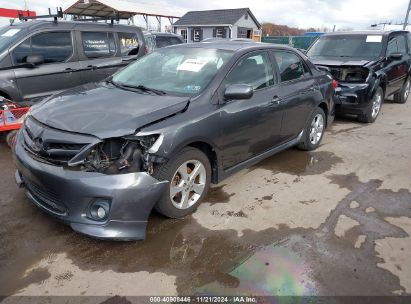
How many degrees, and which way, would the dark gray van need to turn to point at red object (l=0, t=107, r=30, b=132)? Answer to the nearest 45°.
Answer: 0° — it already faces it

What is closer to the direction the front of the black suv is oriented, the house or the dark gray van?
the dark gray van

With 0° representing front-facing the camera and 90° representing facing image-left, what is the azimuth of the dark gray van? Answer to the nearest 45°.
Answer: approximately 45°

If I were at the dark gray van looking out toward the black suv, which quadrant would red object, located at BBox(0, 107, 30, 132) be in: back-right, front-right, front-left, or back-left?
back-right

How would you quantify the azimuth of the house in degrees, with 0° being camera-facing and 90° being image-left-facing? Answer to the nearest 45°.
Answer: approximately 45°

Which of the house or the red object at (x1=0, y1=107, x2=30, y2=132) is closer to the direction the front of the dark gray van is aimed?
the red object

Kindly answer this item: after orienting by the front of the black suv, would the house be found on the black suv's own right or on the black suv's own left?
on the black suv's own right
